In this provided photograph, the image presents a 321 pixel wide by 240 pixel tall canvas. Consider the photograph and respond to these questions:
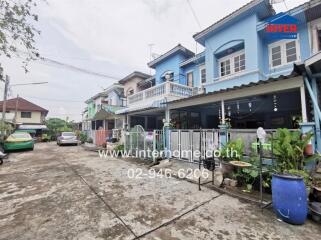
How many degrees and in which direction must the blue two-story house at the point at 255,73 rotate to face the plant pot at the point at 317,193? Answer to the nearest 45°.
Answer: approximately 45° to its left

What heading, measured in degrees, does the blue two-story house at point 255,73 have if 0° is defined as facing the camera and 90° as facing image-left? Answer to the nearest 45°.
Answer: approximately 45°

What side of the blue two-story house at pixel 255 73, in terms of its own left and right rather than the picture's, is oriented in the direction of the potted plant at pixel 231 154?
front
